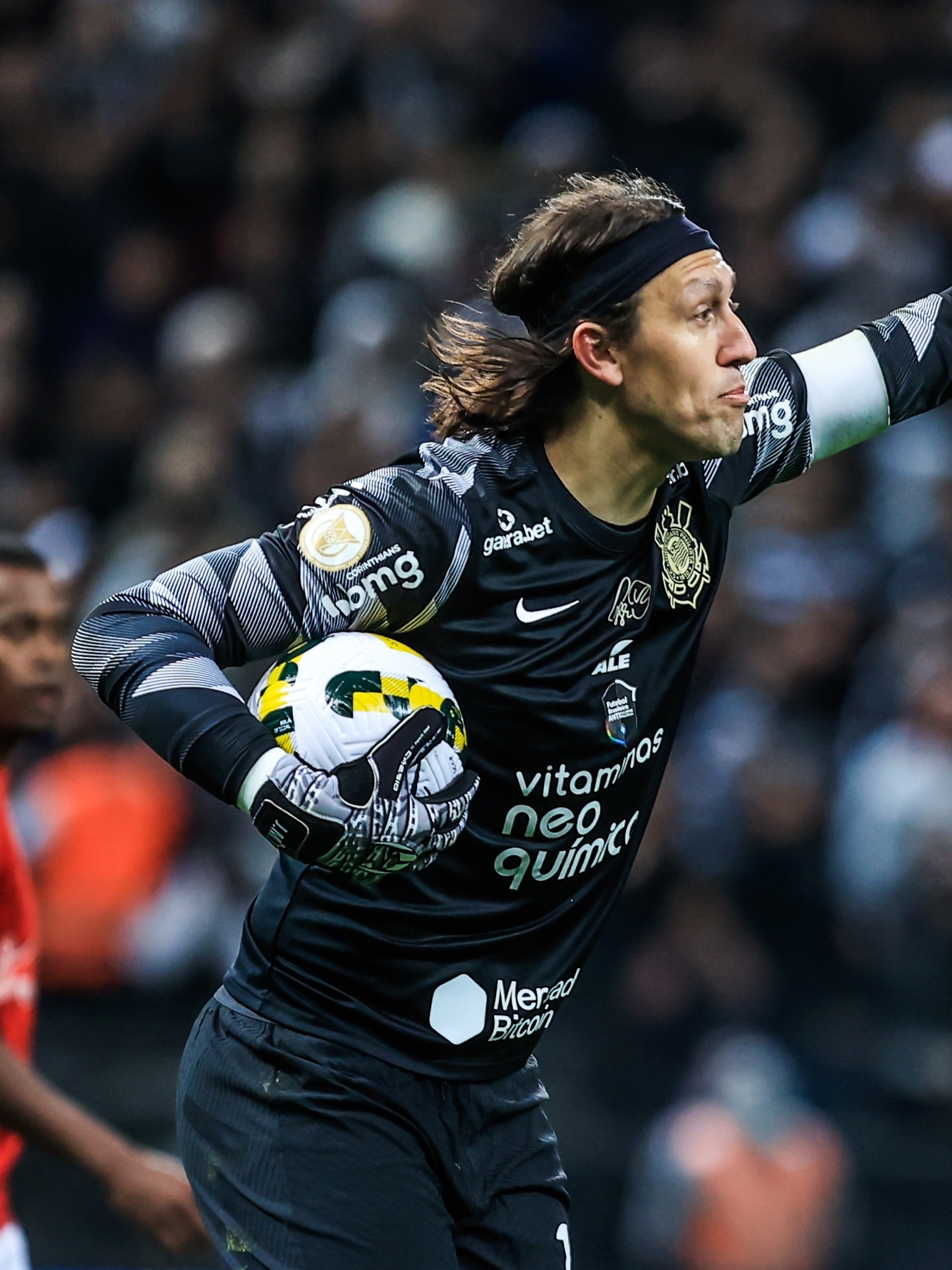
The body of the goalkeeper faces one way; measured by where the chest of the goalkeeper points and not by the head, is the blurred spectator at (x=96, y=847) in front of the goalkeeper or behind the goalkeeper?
behind

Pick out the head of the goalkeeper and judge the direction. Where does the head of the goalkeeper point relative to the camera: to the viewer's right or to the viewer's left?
to the viewer's right

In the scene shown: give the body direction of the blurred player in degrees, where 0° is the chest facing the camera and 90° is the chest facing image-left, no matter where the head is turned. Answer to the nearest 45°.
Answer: approximately 315°

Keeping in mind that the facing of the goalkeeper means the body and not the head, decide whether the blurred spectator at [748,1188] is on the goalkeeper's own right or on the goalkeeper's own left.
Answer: on the goalkeeper's own left

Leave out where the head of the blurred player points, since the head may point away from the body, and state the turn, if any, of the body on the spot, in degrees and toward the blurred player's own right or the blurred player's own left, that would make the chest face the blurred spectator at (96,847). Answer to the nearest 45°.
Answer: approximately 135° to the blurred player's own left
